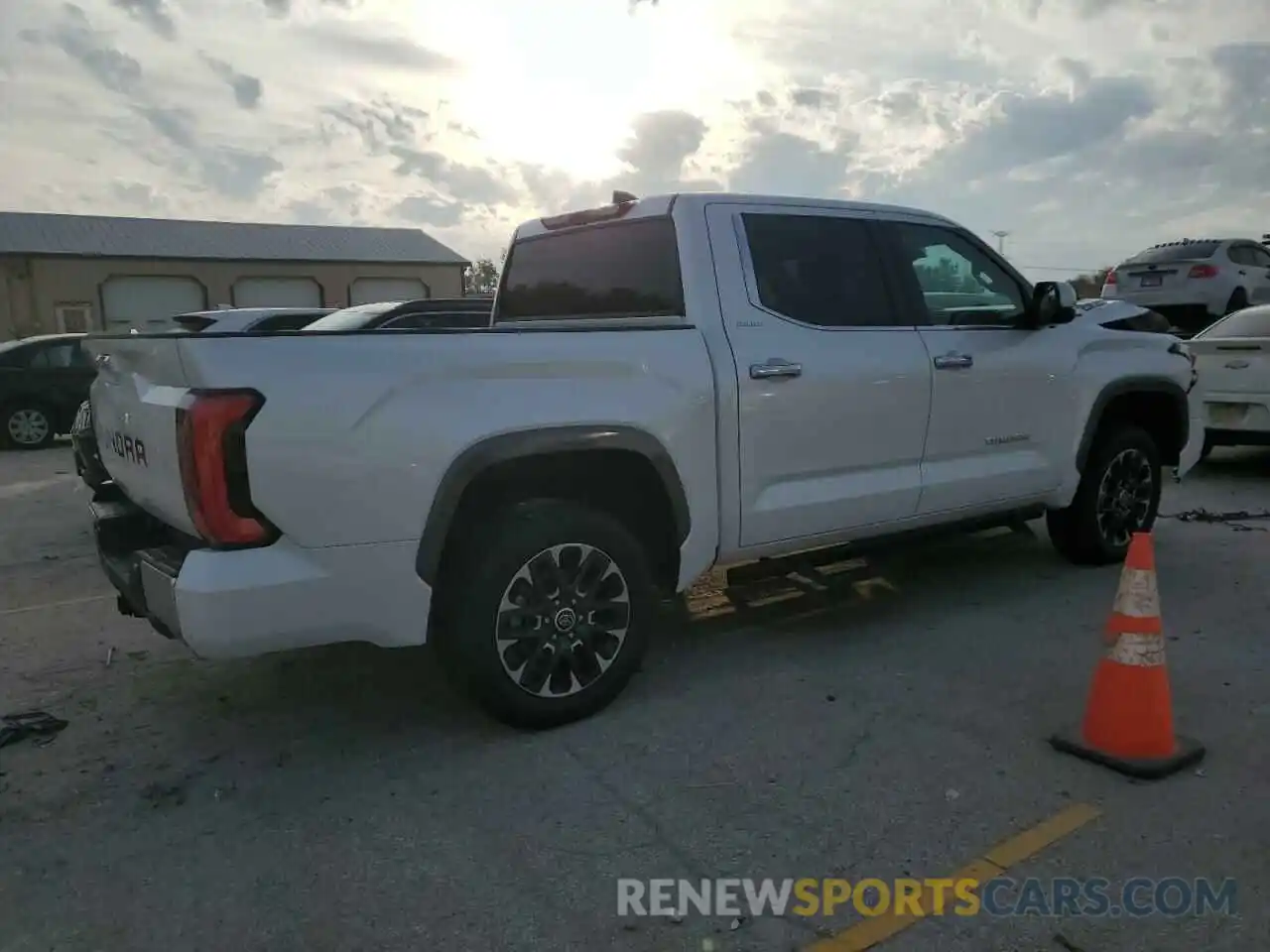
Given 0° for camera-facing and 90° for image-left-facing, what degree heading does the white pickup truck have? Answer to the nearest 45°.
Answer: approximately 225°

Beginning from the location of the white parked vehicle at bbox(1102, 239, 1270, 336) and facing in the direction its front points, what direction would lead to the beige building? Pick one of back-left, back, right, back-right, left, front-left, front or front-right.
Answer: back-left

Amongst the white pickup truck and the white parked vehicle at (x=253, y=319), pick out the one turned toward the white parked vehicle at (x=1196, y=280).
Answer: the white pickup truck

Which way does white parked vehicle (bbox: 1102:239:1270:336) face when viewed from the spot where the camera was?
facing away from the viewer and to the right of the viewer

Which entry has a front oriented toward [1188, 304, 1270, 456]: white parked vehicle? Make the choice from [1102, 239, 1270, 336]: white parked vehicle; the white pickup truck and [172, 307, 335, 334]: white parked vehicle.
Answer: the white pickup truck

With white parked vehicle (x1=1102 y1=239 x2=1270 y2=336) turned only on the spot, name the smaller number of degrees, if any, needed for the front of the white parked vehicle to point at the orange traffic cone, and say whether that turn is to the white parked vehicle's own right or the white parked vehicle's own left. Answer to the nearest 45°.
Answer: approximately 135° to the white parked vehicle's own right
